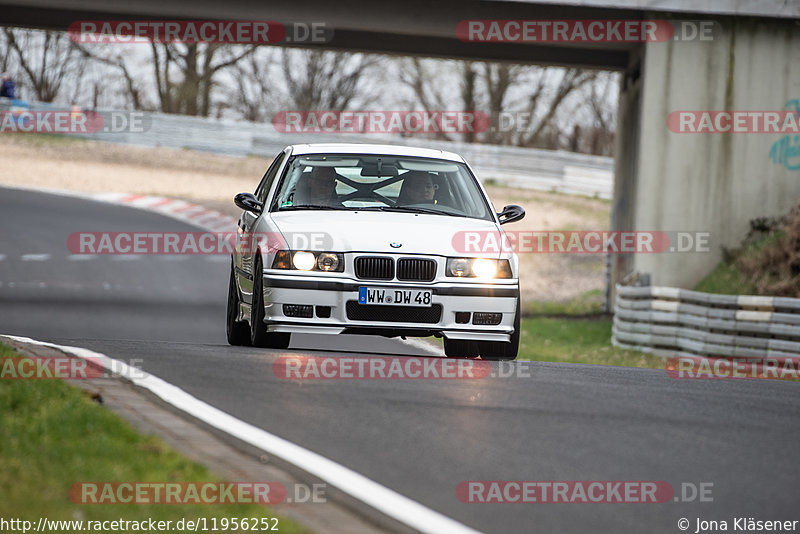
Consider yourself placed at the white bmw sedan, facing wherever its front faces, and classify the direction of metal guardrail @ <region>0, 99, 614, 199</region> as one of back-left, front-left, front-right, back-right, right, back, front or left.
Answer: back

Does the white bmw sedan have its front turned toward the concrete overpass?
no

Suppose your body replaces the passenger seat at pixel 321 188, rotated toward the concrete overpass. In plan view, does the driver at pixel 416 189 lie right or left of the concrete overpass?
right

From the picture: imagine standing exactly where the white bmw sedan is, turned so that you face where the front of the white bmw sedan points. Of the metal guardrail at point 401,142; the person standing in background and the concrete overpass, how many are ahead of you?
0

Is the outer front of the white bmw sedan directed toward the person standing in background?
no

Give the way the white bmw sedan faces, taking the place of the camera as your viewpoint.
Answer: facing the viewer
